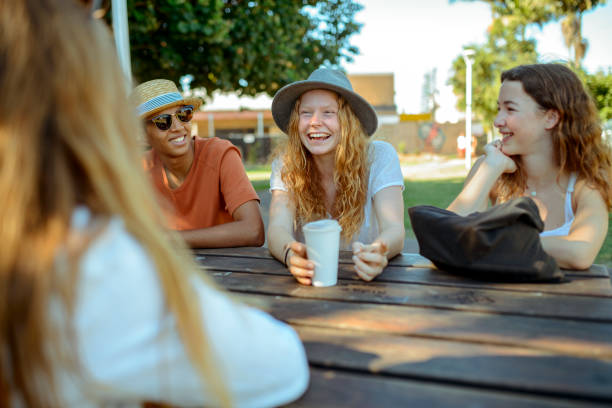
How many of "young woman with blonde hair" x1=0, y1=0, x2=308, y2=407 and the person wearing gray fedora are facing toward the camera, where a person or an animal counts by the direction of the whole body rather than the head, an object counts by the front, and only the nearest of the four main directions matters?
1

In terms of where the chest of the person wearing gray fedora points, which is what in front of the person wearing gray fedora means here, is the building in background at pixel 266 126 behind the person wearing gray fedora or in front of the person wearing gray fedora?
behind

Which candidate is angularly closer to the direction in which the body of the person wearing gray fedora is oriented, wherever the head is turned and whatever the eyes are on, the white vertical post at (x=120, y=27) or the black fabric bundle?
the black fabric bundle

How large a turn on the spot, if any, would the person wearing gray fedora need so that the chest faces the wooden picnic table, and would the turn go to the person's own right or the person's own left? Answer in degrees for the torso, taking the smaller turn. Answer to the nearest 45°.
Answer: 0° — they already face it

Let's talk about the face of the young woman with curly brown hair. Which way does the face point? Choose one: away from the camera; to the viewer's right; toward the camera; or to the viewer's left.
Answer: to the viewer's left

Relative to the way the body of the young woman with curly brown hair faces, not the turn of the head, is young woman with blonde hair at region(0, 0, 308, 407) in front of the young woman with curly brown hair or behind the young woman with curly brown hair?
in front

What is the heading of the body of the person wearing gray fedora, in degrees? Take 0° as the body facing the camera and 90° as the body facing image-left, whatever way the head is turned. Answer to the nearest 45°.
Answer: approximately 0°

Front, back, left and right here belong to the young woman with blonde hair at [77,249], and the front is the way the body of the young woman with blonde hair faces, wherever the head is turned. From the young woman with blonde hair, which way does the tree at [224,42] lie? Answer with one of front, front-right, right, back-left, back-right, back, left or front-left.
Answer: front-left

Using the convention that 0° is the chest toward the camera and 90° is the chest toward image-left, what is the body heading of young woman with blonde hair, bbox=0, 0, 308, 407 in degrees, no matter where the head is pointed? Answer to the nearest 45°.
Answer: approximately 225°

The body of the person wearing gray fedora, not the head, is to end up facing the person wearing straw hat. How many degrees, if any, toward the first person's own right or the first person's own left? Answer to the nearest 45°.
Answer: approximately 135° to the first person's own right

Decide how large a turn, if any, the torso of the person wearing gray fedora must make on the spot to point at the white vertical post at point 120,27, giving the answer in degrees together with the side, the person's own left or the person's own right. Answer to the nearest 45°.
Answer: approximately 135° to the person's own right

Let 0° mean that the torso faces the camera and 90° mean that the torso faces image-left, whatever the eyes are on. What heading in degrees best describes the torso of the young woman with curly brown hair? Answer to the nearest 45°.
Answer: approximately 45°

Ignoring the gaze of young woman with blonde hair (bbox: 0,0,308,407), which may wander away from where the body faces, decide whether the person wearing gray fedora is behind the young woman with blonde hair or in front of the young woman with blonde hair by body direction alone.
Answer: in front
